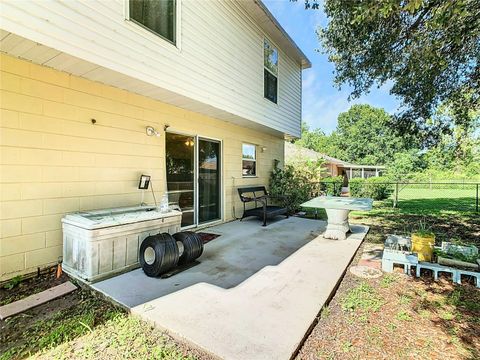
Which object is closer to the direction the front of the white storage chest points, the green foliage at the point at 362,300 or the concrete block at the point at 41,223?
the green foliage

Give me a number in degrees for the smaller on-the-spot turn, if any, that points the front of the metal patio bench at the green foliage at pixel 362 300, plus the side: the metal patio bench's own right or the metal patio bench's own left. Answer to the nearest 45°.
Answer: approximately 45° to the metal patio bench's own right

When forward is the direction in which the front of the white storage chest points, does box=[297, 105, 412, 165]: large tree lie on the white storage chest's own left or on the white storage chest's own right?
on the white storage chest's own left

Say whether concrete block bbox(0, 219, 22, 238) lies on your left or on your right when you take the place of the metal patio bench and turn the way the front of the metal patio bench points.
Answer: on your right

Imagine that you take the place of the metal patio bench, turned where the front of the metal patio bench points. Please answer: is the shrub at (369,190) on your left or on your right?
on your left
